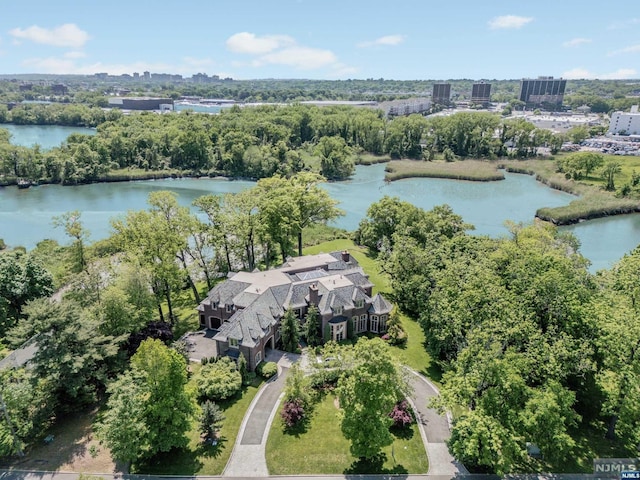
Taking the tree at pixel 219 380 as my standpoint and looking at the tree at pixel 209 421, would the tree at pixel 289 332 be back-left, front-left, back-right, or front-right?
back-left

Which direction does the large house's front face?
toward the camera

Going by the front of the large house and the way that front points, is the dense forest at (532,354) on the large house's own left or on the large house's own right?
on the large house's own left

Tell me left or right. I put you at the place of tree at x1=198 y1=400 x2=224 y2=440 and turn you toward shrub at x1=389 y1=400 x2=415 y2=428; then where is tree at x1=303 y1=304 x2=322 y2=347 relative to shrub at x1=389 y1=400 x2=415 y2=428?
left

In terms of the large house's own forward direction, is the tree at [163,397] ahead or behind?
ahead

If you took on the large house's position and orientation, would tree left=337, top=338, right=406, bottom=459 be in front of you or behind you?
in front

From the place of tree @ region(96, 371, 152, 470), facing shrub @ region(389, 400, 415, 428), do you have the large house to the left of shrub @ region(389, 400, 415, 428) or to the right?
left

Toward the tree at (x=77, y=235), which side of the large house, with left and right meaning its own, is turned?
right
